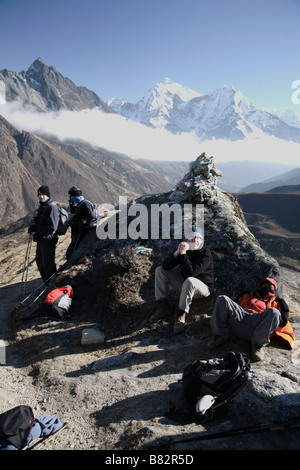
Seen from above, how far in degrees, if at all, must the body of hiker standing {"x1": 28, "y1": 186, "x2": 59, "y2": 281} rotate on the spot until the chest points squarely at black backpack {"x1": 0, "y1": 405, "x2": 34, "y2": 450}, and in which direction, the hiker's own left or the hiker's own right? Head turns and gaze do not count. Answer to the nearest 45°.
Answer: approximately 45° to the hiker's own left

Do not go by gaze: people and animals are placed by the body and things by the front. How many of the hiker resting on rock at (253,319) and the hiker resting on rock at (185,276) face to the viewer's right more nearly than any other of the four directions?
0

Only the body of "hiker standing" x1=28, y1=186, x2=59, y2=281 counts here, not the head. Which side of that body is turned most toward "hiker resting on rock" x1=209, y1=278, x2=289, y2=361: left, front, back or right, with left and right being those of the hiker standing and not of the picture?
left

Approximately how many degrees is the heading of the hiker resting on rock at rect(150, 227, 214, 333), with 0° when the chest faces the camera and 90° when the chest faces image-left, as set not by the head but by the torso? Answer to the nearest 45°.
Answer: approximately 45°

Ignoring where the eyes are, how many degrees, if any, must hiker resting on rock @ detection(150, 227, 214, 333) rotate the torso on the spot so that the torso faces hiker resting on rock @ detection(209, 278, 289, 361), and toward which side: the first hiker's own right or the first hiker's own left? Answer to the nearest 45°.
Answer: approximately 90° to the first hiker's own left

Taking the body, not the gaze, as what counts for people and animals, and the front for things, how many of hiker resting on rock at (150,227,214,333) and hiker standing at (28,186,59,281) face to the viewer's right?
0

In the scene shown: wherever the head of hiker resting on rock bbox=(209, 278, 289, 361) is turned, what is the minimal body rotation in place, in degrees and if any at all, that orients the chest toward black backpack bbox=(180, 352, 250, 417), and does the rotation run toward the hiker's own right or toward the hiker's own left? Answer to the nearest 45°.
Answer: approximately 45° to the hiker's own left

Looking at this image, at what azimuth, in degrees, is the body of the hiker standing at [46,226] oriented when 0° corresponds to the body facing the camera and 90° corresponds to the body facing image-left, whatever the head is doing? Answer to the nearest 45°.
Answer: approximately 45°

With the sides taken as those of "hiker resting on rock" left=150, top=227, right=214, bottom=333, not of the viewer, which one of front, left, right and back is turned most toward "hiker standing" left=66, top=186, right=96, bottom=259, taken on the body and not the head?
right
